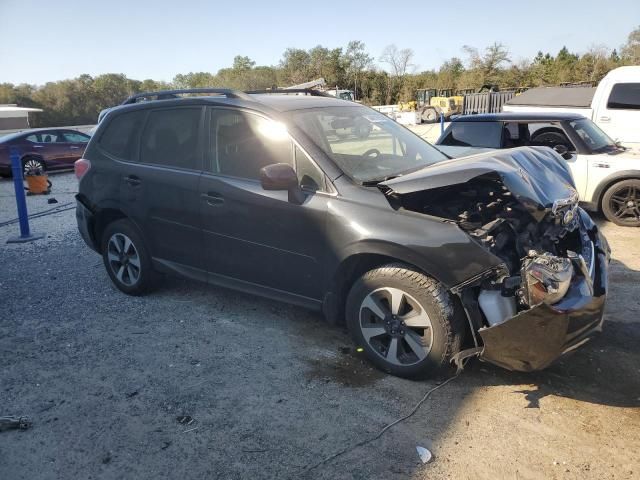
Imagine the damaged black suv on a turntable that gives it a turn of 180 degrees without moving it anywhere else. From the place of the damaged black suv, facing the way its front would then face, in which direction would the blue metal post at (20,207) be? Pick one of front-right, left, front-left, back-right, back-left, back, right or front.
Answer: front

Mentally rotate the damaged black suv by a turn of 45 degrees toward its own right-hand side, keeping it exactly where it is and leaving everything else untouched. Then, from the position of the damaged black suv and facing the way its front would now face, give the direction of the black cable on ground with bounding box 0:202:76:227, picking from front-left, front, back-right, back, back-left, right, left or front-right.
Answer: back-right

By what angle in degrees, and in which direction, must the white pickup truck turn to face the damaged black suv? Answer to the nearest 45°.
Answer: approximately 90° to its right

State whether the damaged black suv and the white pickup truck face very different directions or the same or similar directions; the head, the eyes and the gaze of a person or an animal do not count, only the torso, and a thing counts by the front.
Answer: same or similar directions

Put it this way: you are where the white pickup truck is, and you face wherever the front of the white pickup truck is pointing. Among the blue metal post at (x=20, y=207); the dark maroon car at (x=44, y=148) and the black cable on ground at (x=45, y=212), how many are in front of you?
0

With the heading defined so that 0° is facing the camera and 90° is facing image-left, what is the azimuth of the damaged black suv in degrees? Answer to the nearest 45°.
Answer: approximately 315°

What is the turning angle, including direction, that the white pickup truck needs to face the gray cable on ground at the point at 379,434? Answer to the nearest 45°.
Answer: approximately 90° to its right

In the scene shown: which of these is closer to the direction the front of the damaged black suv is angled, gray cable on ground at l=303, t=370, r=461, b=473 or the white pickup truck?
the gray cable on ground

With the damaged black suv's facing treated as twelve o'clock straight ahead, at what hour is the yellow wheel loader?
The yellow wheel loader is roughly at 8 o'clock from the damaged black suv.

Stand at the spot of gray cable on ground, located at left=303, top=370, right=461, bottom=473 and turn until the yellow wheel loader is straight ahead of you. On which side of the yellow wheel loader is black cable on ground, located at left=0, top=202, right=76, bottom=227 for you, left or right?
left

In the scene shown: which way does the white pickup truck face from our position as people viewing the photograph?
facing to the right of the viewer

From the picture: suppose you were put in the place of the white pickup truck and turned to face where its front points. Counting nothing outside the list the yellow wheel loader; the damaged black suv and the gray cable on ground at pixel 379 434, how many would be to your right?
2

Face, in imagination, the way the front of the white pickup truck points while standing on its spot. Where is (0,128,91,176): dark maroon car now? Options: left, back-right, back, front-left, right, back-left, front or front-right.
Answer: back

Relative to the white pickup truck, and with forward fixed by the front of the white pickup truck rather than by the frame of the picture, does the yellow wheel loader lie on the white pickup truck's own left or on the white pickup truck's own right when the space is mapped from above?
on the white pickup truck's own left

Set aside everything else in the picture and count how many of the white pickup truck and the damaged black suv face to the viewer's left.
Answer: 0
